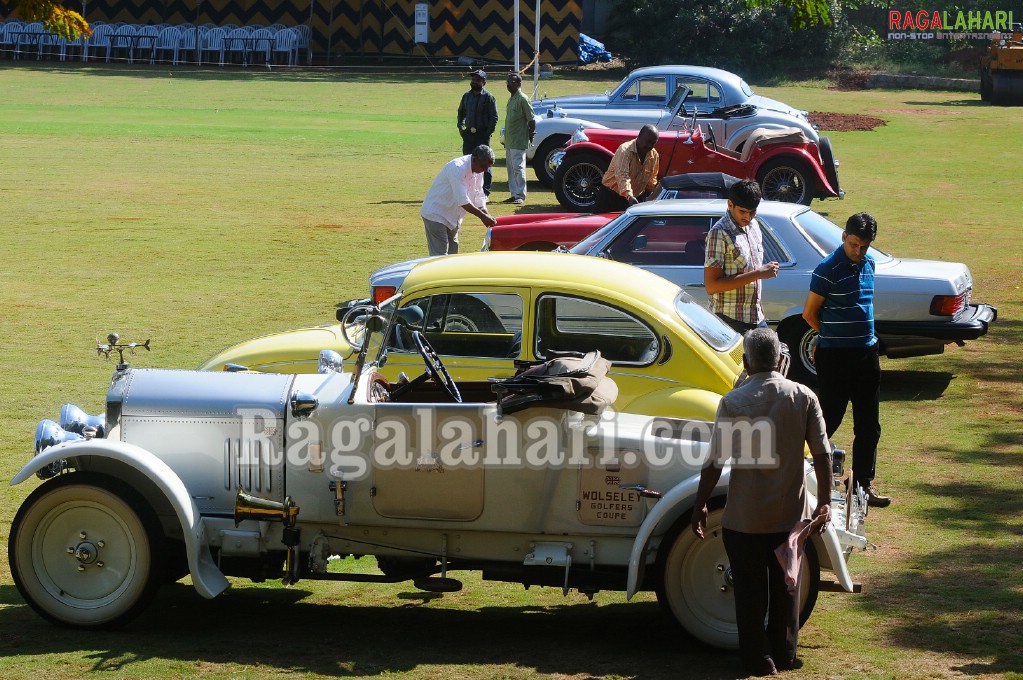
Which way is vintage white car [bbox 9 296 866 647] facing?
to the viewer's left

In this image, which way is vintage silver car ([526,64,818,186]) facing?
to the viewer's left

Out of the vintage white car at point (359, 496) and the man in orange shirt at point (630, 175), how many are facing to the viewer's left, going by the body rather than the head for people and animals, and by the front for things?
1

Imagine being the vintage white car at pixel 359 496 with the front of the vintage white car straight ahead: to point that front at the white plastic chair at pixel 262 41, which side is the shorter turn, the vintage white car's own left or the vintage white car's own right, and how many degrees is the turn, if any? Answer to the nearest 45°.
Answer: approximately 90° to the vintage white car's own right

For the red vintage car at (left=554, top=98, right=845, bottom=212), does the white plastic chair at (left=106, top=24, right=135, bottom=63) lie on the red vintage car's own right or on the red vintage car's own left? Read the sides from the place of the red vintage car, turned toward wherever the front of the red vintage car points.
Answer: on the red vintage car's own right

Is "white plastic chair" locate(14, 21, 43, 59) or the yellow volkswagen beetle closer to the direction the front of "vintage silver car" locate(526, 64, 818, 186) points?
the white plastic chair

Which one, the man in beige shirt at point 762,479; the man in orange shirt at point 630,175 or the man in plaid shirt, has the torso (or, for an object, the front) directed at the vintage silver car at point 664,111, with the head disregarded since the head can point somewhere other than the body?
the man in beige shirt at point 762,479

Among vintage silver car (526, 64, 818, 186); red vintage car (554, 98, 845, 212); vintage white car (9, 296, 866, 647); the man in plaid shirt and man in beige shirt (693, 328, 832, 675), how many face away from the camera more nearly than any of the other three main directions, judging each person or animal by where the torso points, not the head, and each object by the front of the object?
1

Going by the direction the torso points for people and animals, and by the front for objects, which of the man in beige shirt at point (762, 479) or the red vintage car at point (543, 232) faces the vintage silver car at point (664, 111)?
the man in beige shirt

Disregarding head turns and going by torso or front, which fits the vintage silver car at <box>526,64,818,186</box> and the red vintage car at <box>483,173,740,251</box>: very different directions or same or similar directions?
same or similar directions

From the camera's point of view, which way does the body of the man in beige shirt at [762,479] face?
away from the camera

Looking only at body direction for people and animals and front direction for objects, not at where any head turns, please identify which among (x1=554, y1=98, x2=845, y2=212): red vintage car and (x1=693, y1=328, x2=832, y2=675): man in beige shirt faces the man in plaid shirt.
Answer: the man in beige shirt

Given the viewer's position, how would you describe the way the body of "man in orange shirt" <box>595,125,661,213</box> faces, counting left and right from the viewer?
facing the viewer and to the right of the viewer

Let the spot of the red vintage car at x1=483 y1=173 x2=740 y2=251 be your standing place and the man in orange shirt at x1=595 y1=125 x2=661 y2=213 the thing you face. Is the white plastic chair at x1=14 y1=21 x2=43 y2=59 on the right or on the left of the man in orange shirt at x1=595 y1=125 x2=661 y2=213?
left

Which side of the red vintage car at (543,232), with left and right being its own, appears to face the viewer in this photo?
left

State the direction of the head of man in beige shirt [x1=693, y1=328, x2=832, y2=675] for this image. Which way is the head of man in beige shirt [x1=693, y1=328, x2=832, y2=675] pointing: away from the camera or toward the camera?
away from the camera

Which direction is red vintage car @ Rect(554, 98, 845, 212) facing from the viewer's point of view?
to the viewer's left
